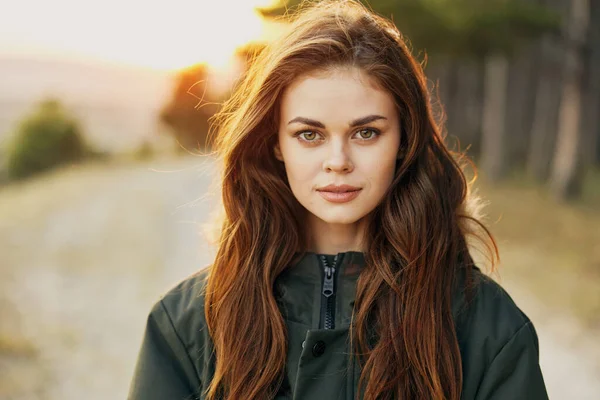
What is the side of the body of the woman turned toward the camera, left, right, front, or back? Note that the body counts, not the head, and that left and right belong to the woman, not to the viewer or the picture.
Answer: front

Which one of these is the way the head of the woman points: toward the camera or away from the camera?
toward the camera

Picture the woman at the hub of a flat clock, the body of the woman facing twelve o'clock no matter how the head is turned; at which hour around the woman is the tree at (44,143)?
The tree is roughly at 5 o'clock from the woman.
